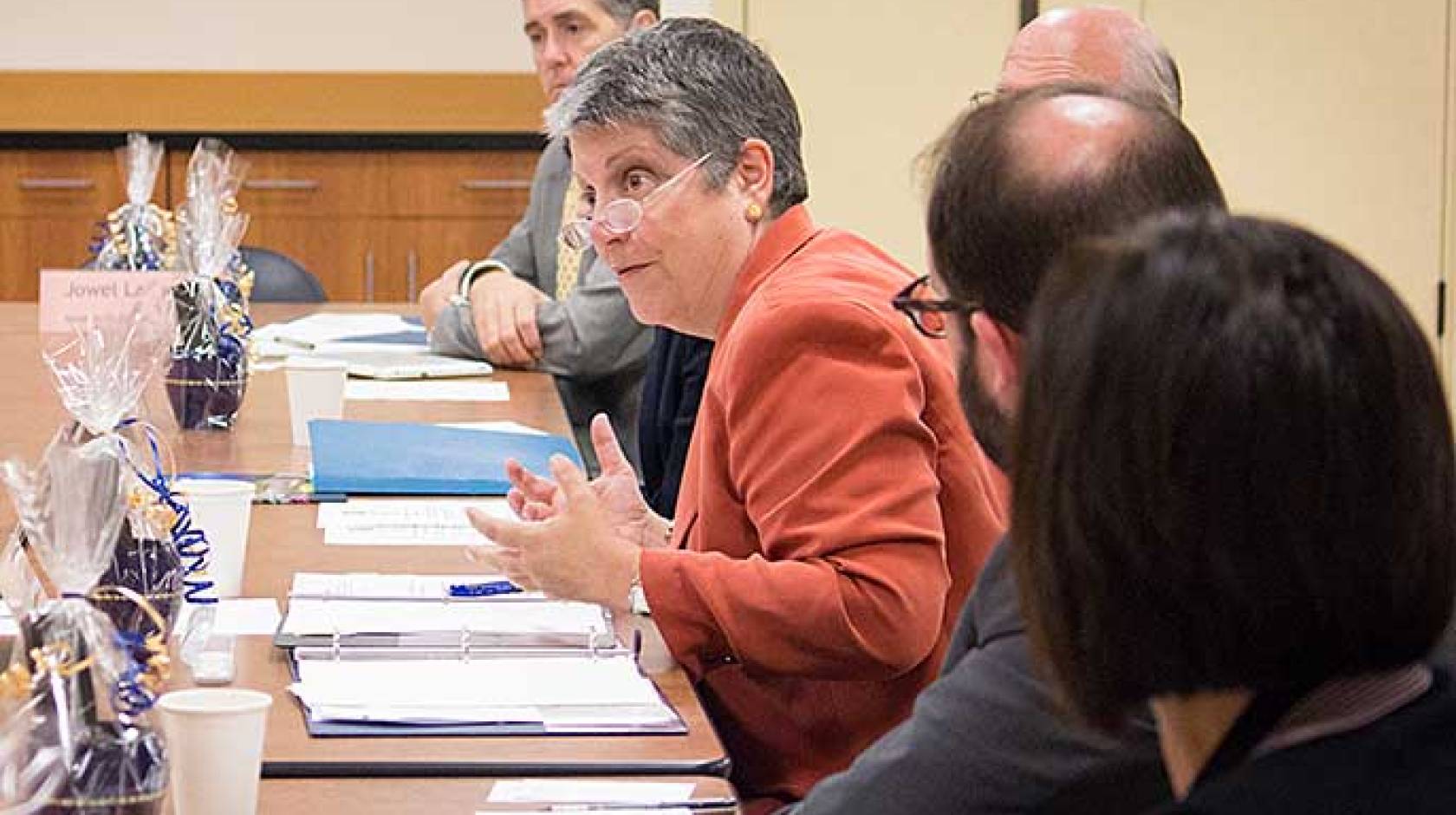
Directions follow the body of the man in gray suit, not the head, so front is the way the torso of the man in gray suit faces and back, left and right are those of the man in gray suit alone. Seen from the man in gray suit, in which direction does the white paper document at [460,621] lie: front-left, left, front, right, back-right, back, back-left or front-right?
front-left

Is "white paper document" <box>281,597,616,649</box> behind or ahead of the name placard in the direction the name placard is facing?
ahead

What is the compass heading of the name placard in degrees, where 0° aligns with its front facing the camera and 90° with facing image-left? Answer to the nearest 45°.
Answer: approximately 0°

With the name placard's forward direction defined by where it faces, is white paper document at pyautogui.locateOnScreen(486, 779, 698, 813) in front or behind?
in front

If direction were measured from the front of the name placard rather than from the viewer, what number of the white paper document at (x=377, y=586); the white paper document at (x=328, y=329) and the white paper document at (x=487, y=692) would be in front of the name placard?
2

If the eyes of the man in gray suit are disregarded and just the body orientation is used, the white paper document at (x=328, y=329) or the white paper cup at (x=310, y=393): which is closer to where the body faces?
the white paper cup

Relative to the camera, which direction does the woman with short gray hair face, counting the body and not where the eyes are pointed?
to the viewer's left

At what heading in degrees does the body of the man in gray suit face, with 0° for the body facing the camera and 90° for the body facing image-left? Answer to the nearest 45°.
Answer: approximately 45°

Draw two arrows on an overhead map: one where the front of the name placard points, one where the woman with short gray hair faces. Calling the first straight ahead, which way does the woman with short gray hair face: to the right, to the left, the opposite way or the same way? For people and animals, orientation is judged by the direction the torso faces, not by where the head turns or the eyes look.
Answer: to the right
